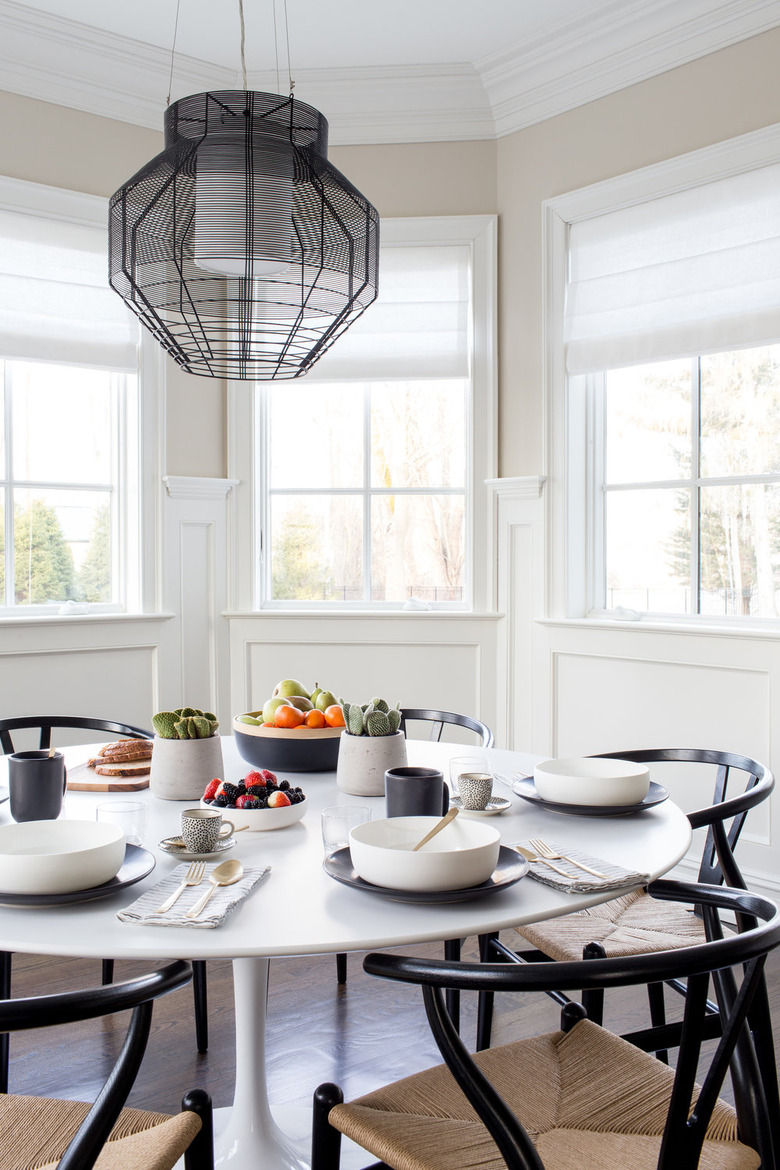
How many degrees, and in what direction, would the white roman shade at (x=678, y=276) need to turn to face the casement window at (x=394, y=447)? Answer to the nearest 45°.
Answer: approximately 45° to its right

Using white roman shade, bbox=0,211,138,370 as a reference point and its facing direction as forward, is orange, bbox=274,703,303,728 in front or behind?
in front

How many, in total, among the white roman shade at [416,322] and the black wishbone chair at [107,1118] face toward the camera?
1

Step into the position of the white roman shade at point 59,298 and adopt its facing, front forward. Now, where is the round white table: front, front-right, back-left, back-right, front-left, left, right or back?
front-right

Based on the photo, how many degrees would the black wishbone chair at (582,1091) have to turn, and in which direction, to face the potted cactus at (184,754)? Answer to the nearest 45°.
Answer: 0° — it already faces it

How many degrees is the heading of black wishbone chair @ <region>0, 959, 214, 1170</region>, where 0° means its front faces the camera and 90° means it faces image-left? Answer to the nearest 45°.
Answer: approximately 225°

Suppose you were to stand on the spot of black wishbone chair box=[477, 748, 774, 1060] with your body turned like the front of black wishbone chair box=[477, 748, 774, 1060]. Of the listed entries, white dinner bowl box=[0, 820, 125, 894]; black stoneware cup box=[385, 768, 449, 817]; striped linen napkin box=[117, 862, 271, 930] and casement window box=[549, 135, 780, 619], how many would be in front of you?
3

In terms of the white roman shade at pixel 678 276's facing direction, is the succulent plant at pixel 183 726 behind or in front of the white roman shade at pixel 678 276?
in front

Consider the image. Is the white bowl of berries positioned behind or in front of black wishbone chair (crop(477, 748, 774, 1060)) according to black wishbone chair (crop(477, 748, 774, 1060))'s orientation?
in front
